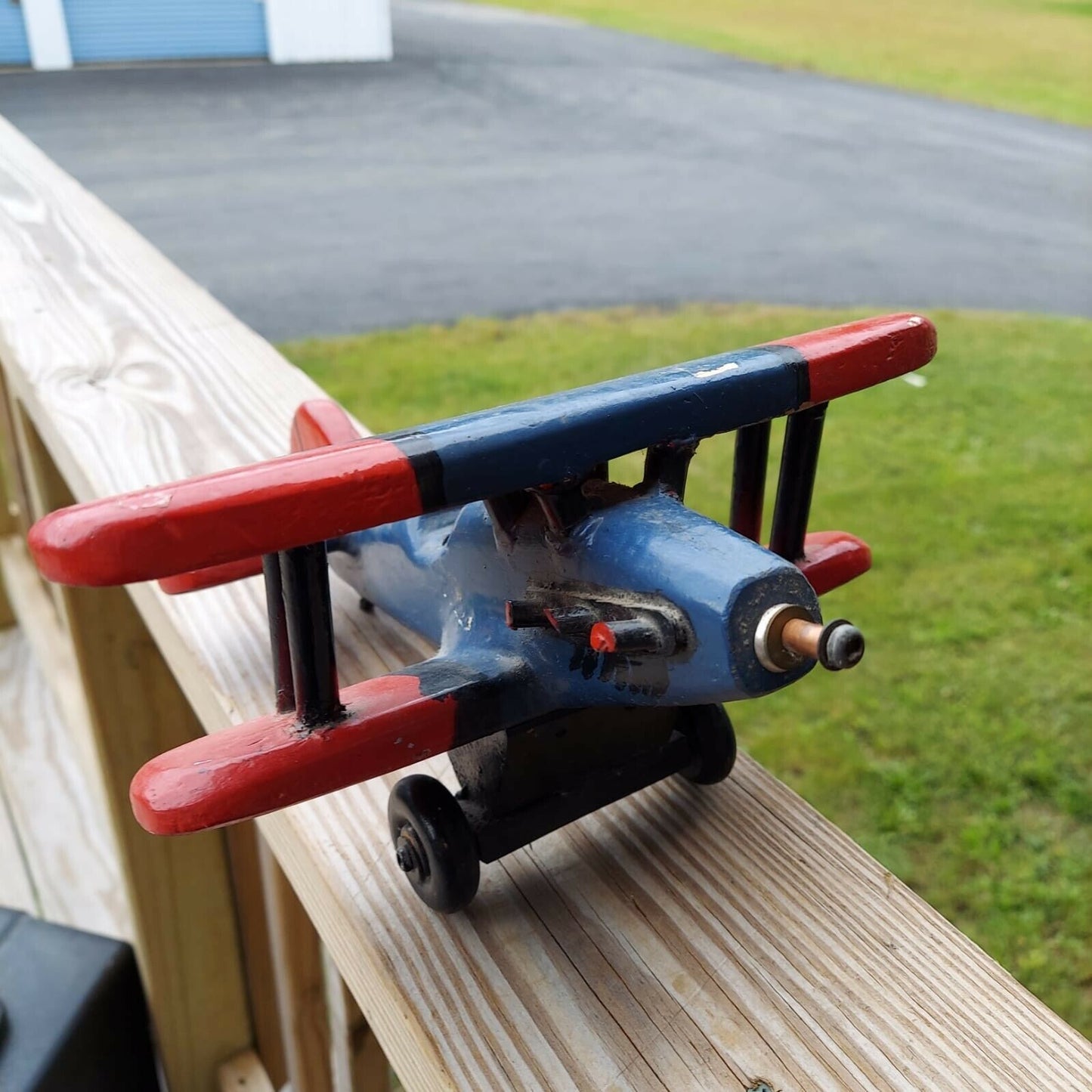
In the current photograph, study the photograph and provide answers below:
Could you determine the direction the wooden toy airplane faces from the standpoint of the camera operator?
facing the viewer and to the right of the viewer

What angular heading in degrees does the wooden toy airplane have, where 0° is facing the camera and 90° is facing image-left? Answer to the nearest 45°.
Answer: approximately 315°
